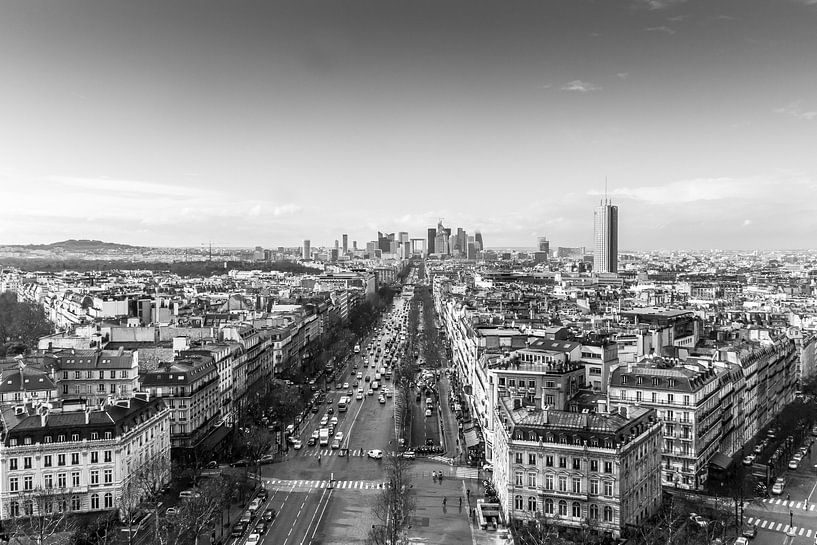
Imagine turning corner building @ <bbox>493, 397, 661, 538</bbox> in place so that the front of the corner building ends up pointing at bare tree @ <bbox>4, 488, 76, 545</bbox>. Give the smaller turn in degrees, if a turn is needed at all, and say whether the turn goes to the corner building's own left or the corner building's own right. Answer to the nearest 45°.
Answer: approximately 90° to the corner building's own right

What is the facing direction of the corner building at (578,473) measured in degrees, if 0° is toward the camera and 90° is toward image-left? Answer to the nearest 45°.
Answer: approximately 0°
